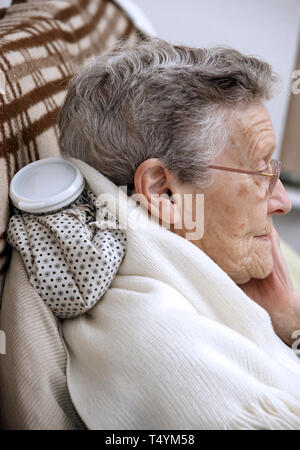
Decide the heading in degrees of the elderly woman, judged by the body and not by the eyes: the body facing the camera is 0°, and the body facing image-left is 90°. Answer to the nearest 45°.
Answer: approximately 270°

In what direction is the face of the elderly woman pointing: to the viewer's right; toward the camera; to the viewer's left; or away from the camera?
to the viewer's right
